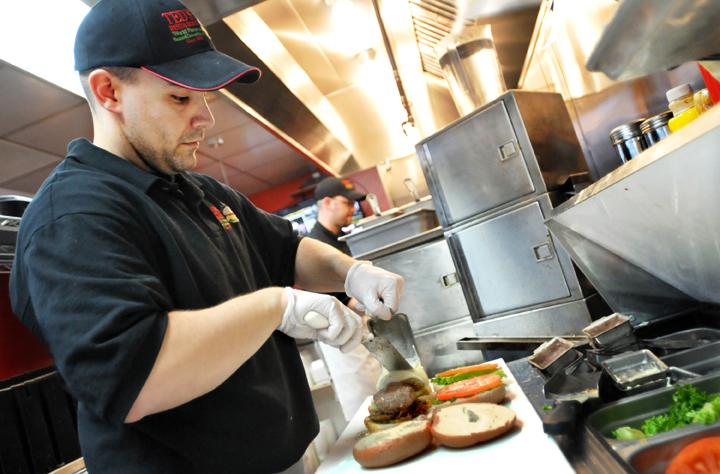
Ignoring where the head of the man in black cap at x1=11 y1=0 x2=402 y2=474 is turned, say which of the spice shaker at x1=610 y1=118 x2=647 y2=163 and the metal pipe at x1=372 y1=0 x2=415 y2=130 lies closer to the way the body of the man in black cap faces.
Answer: the spice shaker

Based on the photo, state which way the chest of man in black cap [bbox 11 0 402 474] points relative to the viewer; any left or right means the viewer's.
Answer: facing the viewer and to the right of the viewer
